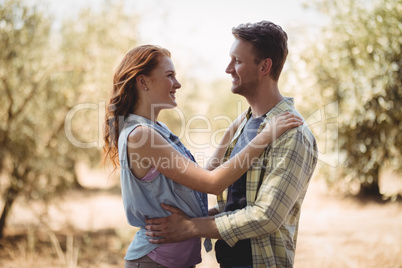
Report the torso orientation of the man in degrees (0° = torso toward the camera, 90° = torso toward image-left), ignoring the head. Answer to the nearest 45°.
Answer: approximately 90°

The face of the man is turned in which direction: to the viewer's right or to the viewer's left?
to the viewer's left

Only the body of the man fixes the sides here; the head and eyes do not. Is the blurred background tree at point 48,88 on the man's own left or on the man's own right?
on the man's own right

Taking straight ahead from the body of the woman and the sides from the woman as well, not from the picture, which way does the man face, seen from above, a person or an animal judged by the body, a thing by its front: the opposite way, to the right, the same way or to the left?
the opposite way

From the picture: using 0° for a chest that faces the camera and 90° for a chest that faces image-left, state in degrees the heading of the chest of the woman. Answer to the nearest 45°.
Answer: approximately 270°

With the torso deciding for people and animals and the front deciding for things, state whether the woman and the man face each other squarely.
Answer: yes

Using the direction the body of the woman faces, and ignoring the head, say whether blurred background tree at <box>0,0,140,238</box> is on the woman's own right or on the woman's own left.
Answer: on the woman's own left

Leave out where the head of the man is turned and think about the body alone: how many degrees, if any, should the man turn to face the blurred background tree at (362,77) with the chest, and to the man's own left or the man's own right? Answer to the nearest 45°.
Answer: approximately 90° to the man's own right

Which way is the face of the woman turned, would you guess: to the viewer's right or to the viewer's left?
to the viewer's right

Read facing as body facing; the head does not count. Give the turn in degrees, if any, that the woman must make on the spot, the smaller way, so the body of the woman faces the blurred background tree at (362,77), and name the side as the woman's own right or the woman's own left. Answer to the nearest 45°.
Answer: approximately 45° to the woman's own left
